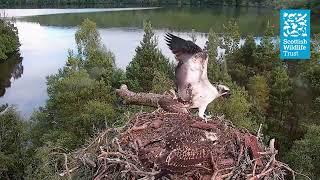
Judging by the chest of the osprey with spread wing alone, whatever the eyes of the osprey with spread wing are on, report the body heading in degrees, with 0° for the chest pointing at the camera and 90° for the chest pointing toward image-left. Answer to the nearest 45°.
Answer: approximately 270°
